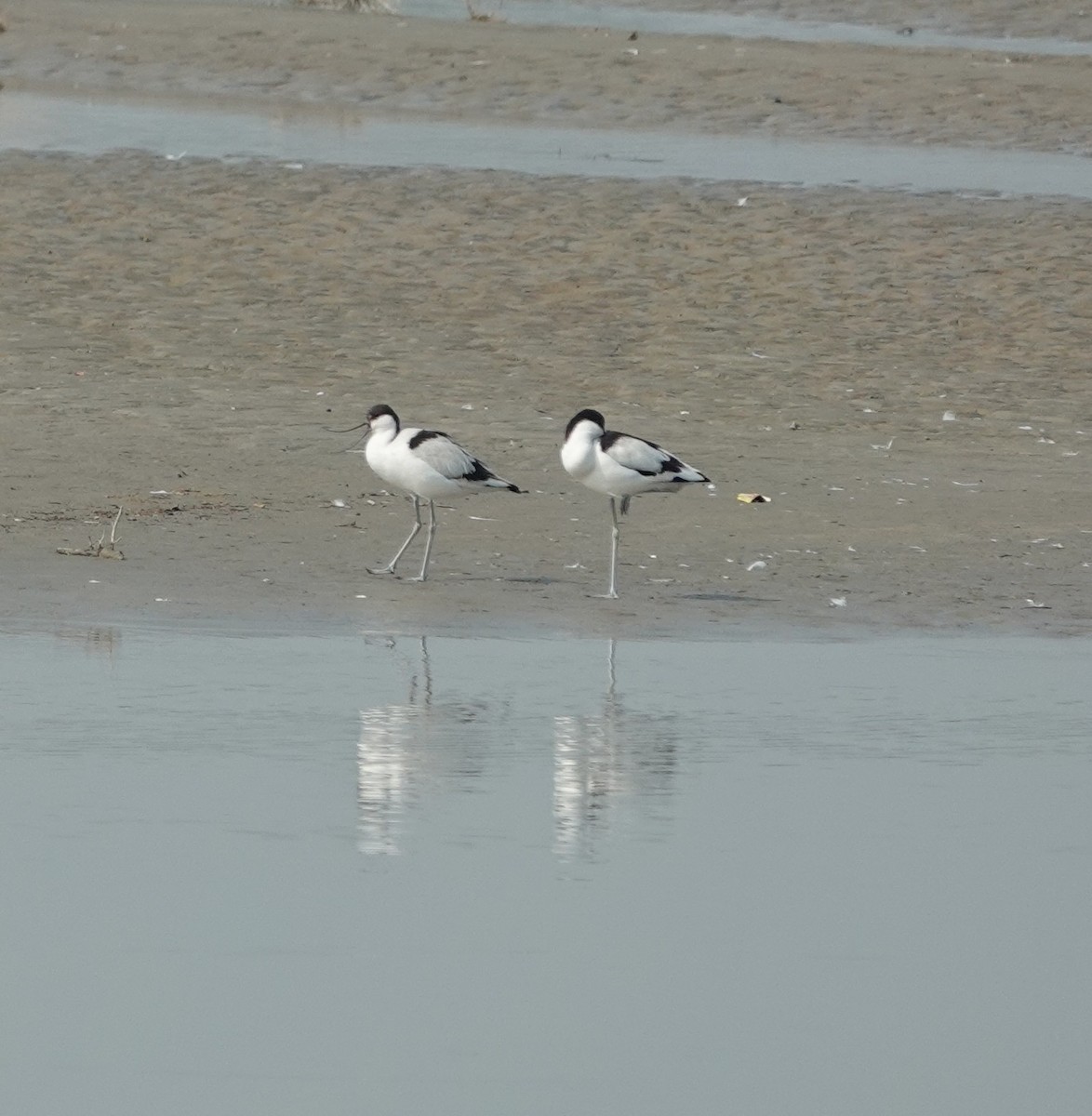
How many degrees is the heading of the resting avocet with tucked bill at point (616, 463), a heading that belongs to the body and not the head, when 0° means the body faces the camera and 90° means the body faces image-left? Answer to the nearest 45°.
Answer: approximately 90°

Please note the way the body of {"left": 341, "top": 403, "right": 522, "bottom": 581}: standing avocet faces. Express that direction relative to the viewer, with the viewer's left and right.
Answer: facing to the left of the viewer

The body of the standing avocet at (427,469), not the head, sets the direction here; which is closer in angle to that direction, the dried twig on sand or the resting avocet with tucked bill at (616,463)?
the dried twig on sand

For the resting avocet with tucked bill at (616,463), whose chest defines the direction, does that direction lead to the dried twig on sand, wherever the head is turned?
yes

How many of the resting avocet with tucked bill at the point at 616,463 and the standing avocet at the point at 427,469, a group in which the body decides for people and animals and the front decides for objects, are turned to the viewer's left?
2

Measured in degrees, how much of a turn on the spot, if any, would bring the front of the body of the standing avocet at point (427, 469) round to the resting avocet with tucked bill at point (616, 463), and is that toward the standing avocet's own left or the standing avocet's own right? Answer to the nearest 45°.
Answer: approximately 180°

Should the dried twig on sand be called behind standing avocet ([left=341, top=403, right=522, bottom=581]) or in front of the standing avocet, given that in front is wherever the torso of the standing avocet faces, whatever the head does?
in front

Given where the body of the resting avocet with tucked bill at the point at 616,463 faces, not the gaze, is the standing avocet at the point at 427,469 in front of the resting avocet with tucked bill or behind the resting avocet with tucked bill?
in front
